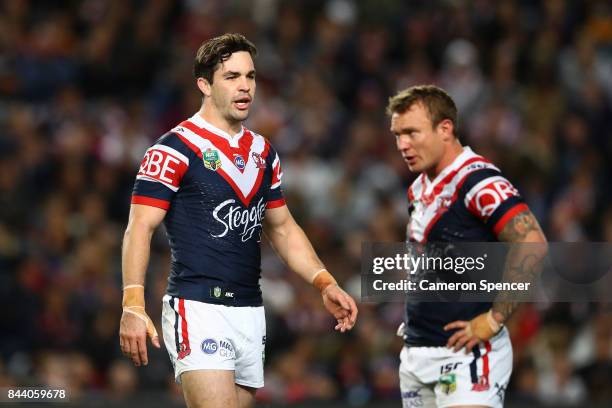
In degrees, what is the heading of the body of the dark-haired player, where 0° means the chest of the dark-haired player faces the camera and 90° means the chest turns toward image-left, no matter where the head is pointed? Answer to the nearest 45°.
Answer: approximately 315°

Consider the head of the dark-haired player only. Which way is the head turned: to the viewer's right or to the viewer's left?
to the viewer's right
